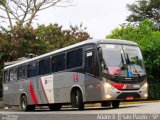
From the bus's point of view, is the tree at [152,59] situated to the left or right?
on its left

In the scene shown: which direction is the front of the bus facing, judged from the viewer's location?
facing the viewer and to the right of the viewer
